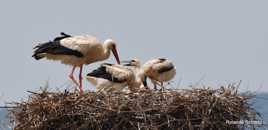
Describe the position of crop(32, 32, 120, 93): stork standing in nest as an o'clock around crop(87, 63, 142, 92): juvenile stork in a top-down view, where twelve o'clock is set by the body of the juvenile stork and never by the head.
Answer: The stork standing in nest is roughly at 6 o'clock from the juvenile stork.

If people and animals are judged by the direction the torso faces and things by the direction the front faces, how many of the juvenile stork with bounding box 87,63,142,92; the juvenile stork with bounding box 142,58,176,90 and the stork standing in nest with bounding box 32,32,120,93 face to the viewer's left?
1

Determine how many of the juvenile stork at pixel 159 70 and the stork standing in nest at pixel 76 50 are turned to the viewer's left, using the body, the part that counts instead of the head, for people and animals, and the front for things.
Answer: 1

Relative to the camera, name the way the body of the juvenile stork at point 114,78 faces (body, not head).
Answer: to the viewer's right

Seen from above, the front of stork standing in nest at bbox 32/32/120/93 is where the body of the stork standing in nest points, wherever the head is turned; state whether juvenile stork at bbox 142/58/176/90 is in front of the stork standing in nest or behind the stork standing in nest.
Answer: in front

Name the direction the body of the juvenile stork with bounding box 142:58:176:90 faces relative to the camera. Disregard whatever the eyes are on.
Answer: to the viewer's left

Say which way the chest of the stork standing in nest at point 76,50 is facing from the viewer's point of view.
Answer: to the viewer's right

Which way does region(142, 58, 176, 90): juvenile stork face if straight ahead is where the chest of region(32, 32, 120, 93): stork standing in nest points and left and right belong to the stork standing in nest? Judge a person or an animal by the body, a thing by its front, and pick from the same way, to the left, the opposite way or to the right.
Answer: the opposite way

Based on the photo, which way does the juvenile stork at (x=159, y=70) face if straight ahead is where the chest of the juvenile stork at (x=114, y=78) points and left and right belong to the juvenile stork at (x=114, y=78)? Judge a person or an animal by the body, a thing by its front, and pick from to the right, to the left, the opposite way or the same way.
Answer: the opposite way
